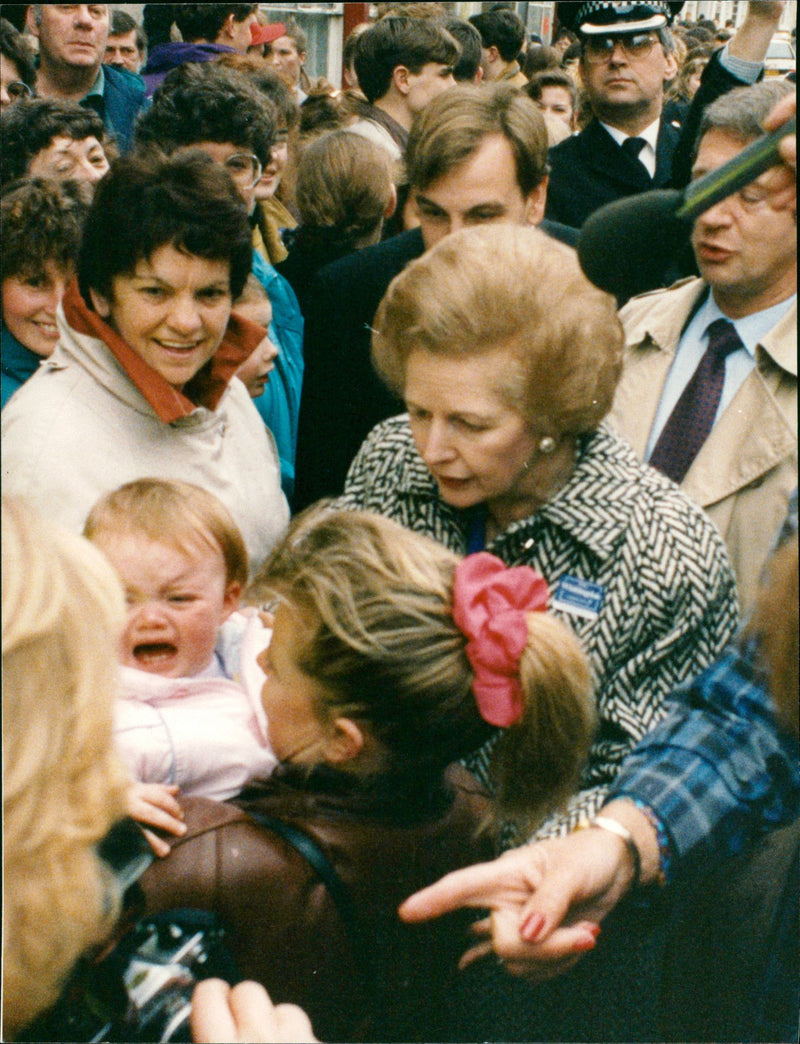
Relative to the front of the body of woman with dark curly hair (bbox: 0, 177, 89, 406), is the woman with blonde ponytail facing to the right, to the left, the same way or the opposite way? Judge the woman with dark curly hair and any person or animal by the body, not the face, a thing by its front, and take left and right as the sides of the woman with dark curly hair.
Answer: the opposite way

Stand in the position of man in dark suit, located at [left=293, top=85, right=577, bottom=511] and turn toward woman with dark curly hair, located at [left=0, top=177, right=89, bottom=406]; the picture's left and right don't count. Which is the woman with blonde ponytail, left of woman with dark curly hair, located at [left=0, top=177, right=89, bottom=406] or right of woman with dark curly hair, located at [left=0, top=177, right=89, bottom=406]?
left

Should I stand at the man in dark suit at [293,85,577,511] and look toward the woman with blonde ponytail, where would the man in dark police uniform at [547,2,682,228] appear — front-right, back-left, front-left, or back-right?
back-left

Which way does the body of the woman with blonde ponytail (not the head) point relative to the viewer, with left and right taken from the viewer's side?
facing away from the viewer and to the left of the viewer

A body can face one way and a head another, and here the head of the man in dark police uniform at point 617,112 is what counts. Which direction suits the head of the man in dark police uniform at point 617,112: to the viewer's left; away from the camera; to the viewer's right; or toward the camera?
toward the camera

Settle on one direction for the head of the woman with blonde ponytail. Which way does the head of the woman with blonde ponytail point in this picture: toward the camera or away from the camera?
away from the camera

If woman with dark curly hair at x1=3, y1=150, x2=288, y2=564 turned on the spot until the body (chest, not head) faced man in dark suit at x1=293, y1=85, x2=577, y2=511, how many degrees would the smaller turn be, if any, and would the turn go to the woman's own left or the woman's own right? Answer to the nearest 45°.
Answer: approximately 90° to the woman's own left

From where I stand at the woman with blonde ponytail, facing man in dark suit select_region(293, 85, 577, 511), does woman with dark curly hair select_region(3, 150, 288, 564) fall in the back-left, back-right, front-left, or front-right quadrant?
front-left

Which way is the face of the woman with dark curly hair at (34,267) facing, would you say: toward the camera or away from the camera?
toward the camera

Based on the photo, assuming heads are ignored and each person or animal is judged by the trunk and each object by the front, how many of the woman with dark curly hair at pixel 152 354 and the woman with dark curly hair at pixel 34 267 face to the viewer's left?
0

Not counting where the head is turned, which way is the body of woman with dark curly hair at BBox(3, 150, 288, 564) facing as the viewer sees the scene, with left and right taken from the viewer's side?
facing the viewer and to the right of the viewer

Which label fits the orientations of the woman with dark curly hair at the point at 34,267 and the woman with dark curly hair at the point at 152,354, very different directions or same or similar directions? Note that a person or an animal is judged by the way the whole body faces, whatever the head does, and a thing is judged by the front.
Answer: same or similar directions

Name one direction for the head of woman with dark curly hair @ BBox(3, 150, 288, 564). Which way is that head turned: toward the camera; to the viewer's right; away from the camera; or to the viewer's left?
toward the camera
